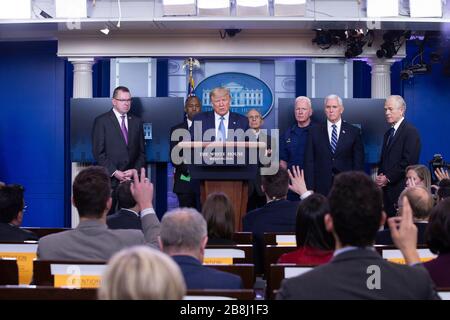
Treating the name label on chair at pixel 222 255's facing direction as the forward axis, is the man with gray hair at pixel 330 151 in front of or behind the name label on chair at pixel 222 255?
behind

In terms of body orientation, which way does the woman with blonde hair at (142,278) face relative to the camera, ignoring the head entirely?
away from the camera

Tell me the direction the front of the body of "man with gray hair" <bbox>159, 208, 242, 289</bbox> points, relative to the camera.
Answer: away from the camera

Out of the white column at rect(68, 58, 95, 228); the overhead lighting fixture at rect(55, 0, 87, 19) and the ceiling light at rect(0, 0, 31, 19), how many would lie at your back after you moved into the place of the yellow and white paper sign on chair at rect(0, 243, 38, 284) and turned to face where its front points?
3

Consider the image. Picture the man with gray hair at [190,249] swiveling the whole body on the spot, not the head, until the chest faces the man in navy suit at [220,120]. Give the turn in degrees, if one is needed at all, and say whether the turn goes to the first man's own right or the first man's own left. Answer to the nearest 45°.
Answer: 0° — they already face them

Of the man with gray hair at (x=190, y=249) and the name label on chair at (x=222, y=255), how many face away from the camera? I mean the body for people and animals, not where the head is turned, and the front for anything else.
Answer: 1

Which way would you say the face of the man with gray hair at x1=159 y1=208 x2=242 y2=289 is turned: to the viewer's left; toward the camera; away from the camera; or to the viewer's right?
away from the camera

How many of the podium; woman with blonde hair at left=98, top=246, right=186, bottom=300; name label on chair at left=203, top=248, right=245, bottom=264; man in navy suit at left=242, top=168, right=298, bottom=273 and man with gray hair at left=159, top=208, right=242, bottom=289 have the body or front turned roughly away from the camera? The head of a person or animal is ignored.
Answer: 3

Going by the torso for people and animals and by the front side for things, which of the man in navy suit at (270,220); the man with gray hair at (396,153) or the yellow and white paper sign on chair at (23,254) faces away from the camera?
the man in navy suit

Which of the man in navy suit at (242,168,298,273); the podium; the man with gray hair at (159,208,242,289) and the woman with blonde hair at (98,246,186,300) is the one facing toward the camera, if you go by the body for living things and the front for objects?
the podium

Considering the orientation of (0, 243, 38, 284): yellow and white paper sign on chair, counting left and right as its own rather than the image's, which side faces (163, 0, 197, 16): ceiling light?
back

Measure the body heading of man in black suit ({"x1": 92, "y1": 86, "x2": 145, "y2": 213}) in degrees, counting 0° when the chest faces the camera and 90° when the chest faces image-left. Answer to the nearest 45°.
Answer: approximately 315°

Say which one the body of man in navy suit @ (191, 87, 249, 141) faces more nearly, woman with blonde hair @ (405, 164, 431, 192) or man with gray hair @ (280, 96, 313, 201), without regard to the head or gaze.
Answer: the woman with blonde hair

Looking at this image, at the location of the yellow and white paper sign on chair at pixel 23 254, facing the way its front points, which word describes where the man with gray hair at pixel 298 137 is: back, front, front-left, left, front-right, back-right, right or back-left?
back-left

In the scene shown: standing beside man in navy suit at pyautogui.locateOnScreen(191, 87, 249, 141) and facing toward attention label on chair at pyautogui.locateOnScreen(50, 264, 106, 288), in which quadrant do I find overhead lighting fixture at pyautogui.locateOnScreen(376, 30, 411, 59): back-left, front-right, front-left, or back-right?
back-left

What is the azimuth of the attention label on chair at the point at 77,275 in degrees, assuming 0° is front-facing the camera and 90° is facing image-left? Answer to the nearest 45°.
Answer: approximately 0°
